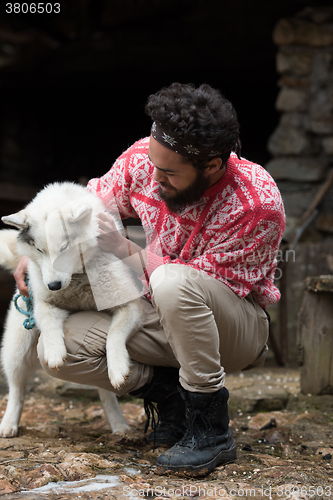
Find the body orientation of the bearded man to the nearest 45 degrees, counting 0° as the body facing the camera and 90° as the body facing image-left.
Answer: approximately 45°

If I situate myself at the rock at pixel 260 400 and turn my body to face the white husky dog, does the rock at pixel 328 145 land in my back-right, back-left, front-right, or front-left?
back-right

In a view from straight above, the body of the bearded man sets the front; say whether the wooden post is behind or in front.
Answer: behind
